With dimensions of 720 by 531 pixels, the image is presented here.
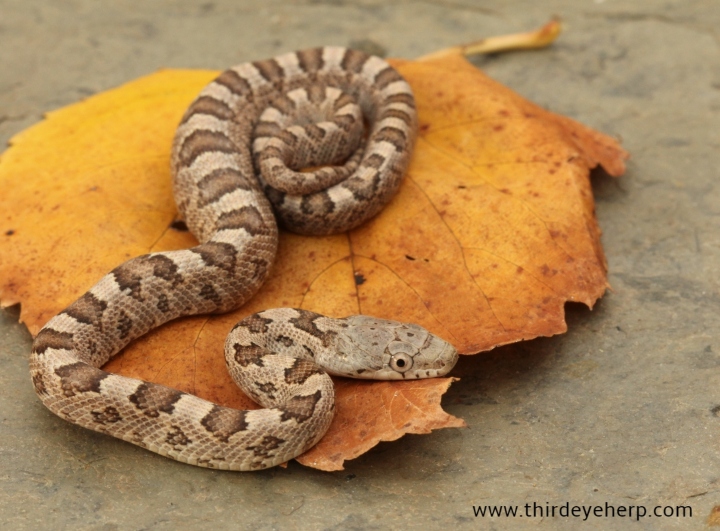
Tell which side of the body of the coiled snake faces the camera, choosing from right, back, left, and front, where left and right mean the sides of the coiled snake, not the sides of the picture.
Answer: right
